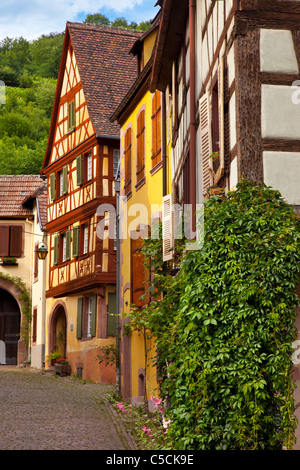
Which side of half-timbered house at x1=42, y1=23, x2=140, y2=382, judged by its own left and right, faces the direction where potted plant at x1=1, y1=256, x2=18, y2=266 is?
right

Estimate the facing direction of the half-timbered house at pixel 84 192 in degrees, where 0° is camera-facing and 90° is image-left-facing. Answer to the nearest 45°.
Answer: approximately 45°

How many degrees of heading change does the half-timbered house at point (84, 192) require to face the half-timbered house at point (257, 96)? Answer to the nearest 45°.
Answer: approximately 45° to its left

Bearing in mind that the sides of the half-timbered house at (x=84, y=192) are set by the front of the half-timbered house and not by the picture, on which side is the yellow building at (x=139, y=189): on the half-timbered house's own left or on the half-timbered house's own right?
on the half-timbered house's own left

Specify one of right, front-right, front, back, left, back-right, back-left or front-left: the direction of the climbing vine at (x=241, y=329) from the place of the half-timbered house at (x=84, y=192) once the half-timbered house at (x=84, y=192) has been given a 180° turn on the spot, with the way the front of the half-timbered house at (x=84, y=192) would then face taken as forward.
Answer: back-right

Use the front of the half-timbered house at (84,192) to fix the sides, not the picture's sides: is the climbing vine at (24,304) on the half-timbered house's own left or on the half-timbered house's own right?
on the half-timbered house's own right
